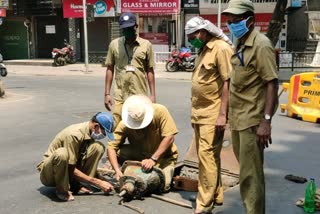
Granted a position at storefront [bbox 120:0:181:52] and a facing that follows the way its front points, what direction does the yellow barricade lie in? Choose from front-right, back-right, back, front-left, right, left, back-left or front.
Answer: front

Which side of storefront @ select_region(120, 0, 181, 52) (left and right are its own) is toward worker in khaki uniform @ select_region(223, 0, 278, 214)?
front

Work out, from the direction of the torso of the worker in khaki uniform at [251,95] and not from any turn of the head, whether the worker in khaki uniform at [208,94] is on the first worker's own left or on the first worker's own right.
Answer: on the first worker's own right

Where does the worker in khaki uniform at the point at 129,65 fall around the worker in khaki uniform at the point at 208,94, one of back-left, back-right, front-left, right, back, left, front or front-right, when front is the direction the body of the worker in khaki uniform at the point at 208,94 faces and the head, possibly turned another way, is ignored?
right

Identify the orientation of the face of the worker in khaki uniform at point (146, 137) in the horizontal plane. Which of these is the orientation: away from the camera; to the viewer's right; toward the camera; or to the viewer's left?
toward the camera

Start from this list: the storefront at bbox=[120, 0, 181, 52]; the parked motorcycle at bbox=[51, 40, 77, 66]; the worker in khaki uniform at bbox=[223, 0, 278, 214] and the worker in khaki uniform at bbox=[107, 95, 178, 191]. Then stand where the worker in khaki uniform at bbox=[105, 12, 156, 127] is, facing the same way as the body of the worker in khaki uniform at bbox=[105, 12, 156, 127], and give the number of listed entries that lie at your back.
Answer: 2

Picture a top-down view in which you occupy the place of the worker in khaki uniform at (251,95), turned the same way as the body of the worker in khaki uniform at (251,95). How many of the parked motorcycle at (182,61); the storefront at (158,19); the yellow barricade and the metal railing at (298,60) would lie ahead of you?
0

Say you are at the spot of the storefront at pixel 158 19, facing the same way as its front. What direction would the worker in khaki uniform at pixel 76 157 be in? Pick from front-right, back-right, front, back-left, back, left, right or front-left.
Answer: front

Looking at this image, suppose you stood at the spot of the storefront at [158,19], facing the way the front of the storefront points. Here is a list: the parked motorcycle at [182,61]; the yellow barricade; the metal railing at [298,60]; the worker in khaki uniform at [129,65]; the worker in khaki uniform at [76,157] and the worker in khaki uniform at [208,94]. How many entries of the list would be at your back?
0

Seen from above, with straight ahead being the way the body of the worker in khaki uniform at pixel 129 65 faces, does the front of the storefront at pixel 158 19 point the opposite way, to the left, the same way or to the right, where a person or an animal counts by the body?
the same way

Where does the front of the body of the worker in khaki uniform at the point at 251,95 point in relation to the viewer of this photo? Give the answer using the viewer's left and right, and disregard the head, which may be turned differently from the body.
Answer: facing the viewer and to the left of the viewer

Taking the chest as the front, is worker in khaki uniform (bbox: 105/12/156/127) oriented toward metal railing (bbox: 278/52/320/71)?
no

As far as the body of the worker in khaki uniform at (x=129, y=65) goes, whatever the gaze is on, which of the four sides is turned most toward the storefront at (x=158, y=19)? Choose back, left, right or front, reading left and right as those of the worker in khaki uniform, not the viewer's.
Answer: back

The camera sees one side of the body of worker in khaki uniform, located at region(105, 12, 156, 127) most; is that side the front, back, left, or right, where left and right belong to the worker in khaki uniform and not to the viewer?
front

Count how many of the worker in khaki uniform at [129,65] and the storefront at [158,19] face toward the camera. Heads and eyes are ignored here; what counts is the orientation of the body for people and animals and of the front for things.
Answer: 2

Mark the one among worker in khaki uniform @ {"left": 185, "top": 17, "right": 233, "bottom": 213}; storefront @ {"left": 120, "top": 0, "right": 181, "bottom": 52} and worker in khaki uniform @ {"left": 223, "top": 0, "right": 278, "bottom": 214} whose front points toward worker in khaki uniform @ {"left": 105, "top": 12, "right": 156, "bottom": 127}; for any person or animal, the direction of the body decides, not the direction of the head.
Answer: the storefront

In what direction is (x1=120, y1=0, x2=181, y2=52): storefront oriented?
toward the camera
